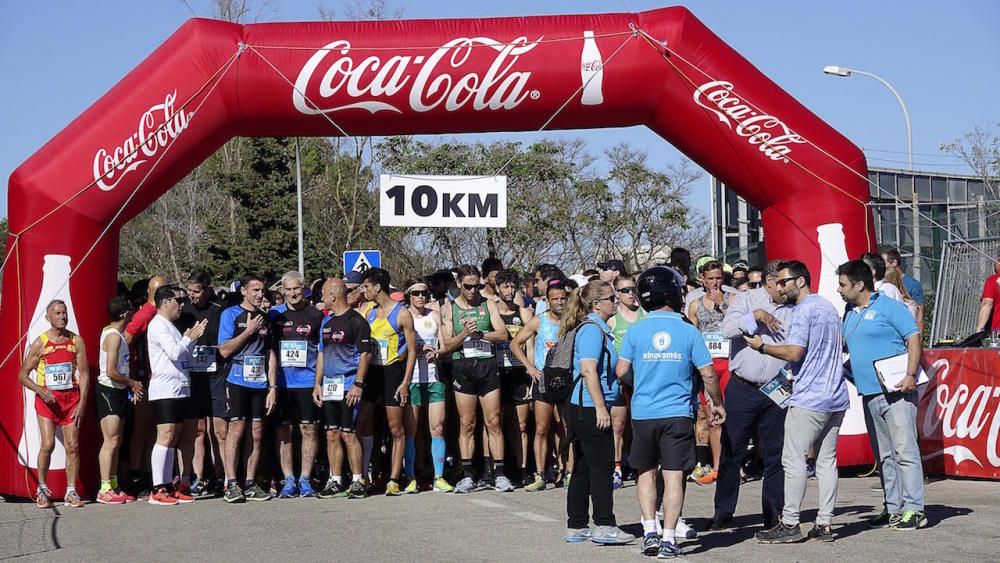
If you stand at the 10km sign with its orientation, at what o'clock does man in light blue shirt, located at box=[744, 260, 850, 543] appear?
The man in light blue shirt is roughly at 11 o'clock from the 10km sign.

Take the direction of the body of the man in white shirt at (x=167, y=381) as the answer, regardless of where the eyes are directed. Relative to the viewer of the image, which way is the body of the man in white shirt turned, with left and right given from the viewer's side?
facing to the right of the viewer

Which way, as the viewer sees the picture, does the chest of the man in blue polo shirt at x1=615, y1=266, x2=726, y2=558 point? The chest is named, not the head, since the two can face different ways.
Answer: away from the camera

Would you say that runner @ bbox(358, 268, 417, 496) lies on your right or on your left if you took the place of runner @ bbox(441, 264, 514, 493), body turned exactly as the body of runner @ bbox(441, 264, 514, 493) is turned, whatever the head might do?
on your right

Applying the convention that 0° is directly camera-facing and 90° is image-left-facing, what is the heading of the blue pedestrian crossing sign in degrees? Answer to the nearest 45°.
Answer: approximately 0°

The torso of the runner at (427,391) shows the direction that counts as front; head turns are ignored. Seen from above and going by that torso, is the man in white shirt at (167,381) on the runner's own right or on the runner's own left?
on the runner's own right
